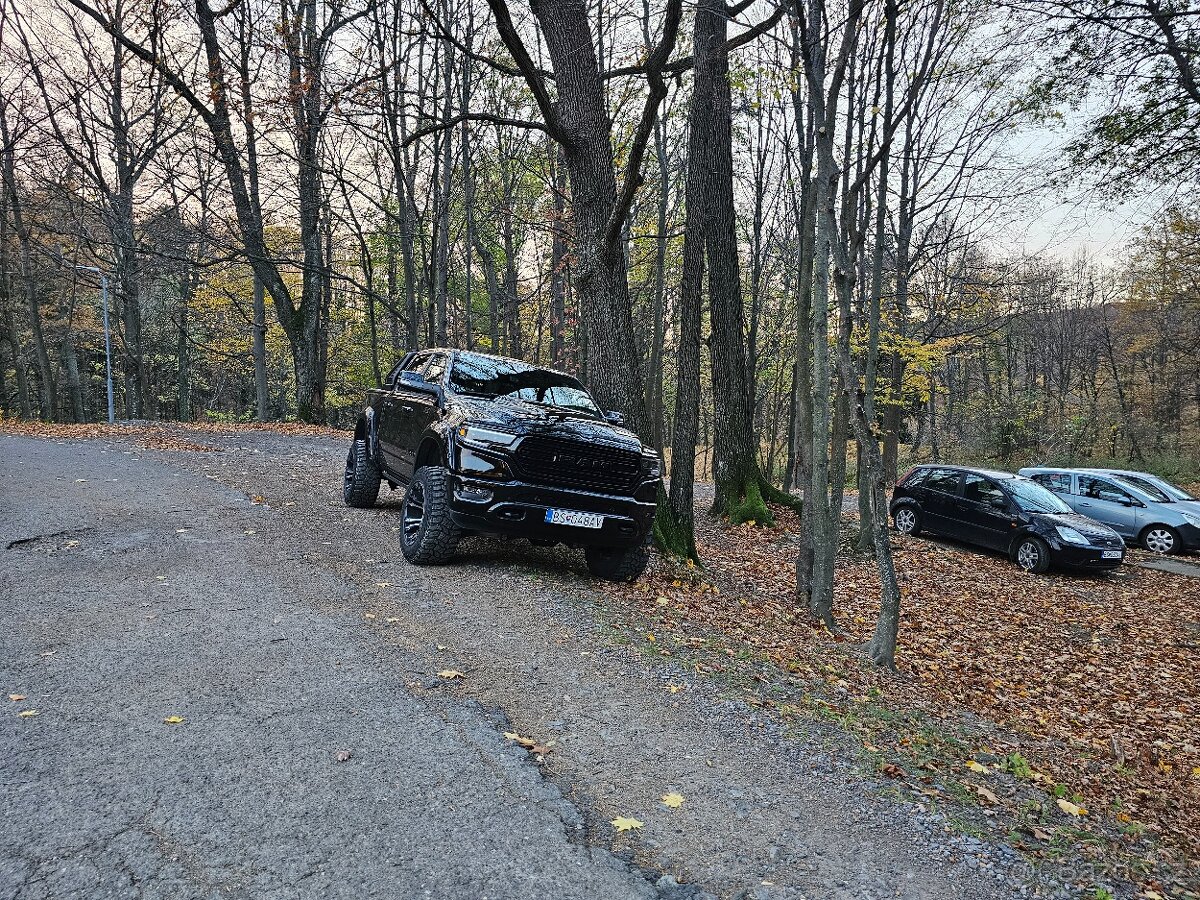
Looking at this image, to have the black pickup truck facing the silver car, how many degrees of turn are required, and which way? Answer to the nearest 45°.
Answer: approximately 90° to its left

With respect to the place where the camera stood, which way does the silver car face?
facing the viewer and to the right of the viewer

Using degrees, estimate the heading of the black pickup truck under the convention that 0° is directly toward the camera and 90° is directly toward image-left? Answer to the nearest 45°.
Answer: approximately 315°

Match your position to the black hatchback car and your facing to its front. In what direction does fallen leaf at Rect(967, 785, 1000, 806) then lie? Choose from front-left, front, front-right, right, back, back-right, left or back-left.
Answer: front-right

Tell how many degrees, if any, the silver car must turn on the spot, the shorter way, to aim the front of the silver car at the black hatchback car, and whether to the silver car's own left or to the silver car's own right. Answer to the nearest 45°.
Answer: approximately 90° to the silver car's own right

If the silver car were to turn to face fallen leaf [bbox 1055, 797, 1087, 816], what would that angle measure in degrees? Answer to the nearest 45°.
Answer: approximately 45° to its right

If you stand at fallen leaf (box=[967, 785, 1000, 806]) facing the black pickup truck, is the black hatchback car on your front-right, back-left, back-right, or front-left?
front-right

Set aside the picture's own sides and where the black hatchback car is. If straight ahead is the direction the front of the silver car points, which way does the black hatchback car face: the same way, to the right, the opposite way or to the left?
the same way

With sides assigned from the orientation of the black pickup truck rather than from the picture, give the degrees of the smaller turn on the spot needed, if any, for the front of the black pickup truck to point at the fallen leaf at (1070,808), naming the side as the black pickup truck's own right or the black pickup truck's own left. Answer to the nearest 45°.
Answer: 0° — it already faces it

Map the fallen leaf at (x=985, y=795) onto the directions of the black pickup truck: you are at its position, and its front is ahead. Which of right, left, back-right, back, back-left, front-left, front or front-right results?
front

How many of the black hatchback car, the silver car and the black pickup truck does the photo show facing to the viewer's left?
0
